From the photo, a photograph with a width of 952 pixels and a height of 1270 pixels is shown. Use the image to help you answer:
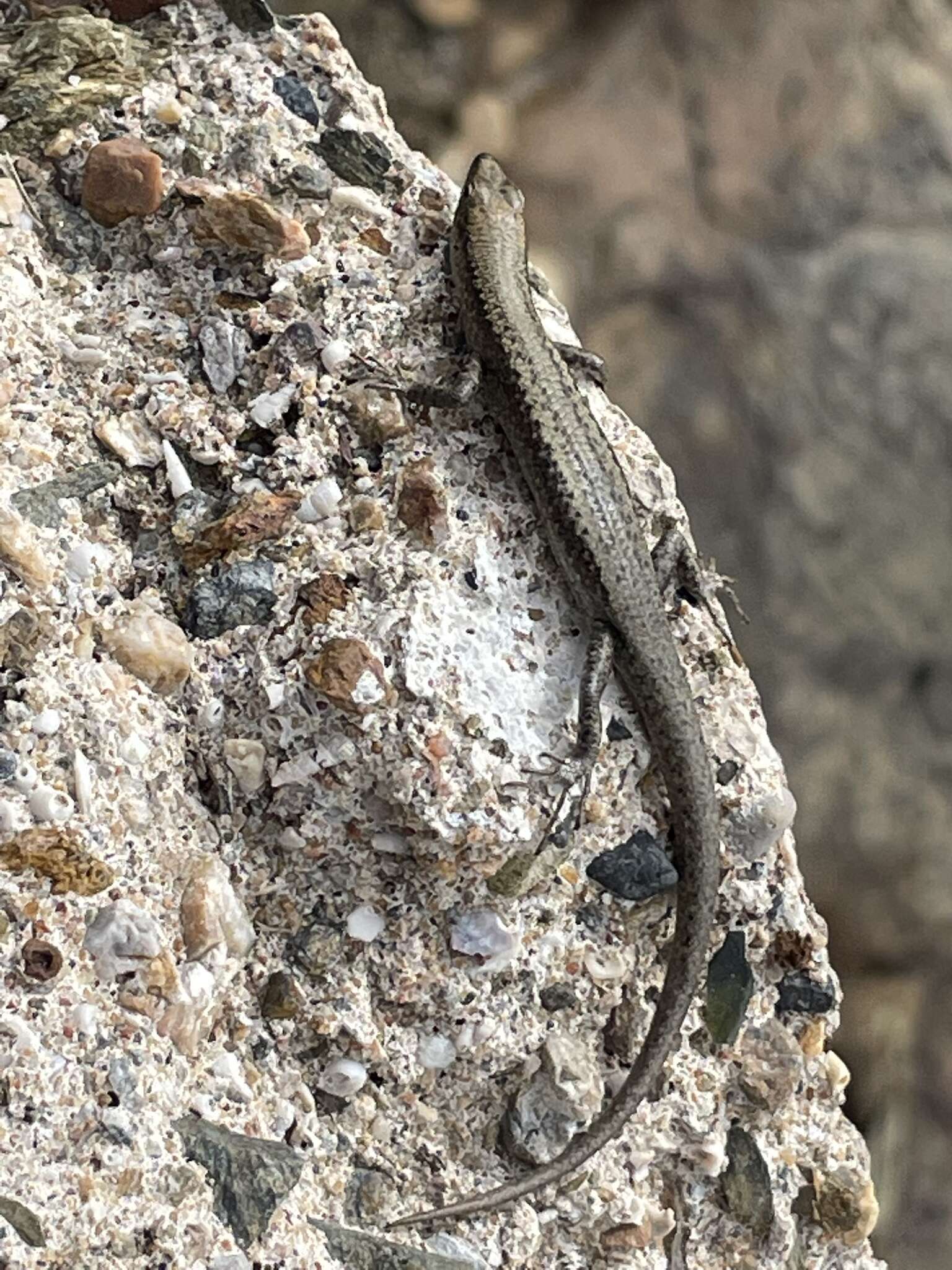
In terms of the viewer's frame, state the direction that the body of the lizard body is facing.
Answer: away from the camera
